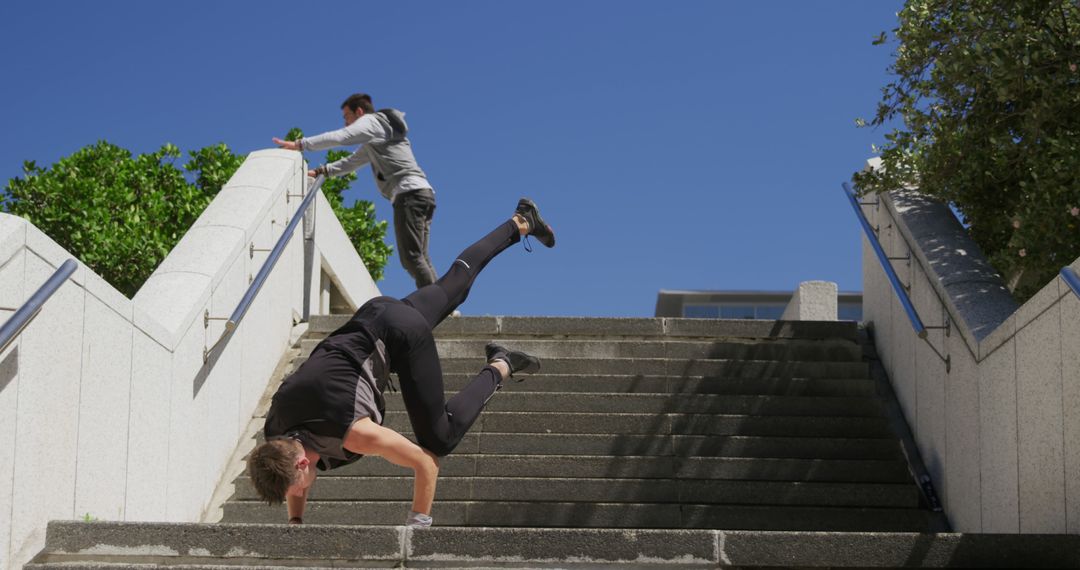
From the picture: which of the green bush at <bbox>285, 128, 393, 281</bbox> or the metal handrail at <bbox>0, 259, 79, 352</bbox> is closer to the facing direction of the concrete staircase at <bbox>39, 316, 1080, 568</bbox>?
the metal handrail

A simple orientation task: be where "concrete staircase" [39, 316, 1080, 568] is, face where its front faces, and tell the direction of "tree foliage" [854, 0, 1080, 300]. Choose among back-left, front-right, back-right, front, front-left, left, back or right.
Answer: left

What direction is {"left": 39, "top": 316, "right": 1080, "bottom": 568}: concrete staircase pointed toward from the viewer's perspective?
toward the camera

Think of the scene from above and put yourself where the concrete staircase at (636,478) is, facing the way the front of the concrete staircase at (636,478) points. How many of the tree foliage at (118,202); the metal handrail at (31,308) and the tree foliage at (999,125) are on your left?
1

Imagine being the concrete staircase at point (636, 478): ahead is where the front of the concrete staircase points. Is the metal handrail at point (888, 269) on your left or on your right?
on your left

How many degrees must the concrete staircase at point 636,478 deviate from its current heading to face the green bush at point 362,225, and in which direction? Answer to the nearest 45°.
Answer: approximately 180°

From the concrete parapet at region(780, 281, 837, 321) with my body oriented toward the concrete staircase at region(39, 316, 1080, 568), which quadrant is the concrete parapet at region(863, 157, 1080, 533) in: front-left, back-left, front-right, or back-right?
front-left

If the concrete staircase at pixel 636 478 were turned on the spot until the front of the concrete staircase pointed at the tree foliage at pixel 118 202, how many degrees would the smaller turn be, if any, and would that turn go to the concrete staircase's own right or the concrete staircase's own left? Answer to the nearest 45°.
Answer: approximately 135° to the concrete staircase's own right

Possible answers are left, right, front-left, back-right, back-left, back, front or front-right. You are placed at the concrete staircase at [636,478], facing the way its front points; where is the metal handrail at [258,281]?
right

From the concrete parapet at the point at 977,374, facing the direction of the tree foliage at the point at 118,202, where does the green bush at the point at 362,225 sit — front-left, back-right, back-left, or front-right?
front-right

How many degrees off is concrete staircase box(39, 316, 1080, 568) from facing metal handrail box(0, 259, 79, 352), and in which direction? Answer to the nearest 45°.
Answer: approximately 45° to its right

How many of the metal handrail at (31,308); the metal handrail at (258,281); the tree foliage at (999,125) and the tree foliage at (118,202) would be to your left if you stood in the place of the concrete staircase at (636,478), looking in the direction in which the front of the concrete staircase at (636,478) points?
1

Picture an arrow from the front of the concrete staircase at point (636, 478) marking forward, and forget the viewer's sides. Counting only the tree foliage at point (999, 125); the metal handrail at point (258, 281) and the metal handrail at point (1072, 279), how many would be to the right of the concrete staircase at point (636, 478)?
1
